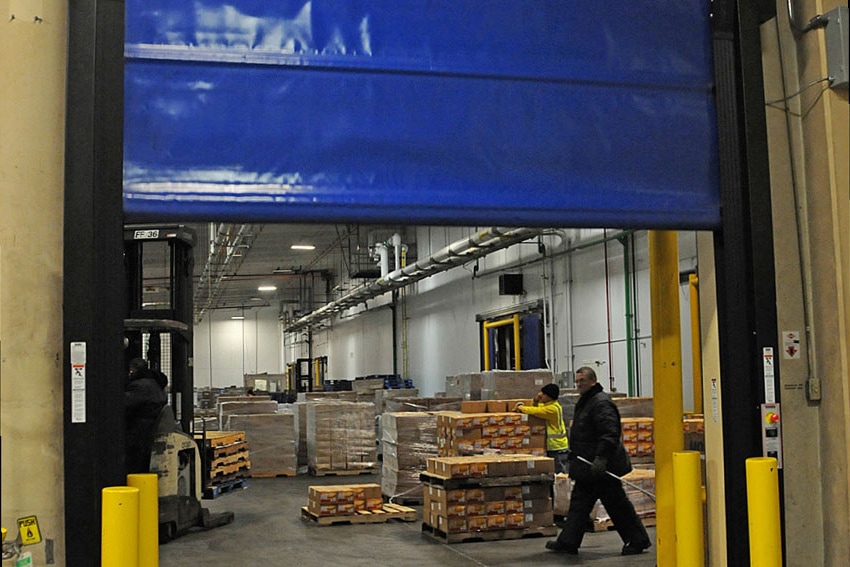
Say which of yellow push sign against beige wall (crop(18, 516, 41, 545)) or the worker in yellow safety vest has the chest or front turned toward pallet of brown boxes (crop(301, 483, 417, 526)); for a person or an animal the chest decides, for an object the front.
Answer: the worker in yellow safety vest

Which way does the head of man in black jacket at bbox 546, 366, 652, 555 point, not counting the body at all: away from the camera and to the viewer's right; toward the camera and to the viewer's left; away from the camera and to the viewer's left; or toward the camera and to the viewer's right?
toward the camera and to the viewer's left

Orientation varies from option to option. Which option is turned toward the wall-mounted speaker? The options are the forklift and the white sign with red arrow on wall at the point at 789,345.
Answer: the forklift

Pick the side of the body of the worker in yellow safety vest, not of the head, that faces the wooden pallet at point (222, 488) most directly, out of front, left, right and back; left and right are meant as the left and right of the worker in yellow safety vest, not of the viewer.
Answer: front

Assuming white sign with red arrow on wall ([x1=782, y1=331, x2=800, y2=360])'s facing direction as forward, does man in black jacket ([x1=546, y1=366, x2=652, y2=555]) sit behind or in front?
behind

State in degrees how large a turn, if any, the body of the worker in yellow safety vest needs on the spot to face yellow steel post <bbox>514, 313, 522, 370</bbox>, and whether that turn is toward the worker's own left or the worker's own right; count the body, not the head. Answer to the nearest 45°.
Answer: approximately 90° to the worker's own right

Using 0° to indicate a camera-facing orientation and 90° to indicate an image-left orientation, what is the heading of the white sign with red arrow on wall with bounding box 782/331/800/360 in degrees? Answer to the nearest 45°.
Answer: approximately 0°

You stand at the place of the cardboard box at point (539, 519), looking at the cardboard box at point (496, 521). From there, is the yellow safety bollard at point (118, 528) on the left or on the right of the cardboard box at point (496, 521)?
left

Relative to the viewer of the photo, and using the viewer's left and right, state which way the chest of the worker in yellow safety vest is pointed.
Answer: facing to the left of the viewer

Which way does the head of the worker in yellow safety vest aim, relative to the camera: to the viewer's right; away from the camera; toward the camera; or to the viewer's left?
to the viewer's left

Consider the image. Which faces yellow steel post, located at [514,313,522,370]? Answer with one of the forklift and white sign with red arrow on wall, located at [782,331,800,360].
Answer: the forklift

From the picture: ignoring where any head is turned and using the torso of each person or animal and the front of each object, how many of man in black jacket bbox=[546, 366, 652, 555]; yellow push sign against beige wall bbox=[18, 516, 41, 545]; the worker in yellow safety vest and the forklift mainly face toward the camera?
1

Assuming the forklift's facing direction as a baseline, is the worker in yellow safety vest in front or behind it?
in front

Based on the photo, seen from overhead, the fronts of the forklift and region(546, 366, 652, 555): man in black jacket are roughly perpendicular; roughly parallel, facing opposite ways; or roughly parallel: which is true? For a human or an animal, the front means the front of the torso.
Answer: roughly perpendicular

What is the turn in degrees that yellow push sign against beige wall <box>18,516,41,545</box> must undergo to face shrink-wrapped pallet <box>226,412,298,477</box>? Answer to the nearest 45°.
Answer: approximately 180°
